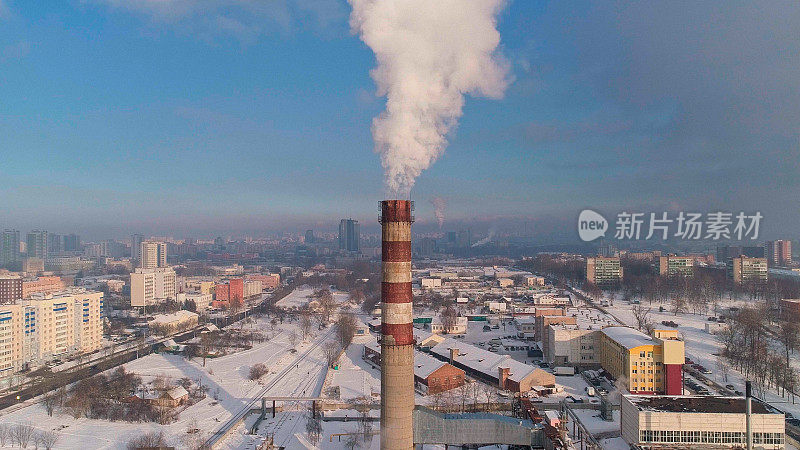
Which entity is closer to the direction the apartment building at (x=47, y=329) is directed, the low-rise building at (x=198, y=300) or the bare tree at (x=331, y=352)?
the bare tree

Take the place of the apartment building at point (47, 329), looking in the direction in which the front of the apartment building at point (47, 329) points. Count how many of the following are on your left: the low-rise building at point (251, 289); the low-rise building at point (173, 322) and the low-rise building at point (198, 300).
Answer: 3

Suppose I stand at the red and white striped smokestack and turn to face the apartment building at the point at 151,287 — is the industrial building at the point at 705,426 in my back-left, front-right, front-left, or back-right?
back-right

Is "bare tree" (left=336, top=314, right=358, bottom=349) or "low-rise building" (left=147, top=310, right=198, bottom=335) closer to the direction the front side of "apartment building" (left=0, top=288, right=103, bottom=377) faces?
the bare tree

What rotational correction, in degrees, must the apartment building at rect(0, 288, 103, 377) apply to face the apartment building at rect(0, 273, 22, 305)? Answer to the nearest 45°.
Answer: approximately 135° to its left

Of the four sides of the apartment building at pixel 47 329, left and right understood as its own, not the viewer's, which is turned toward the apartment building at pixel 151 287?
left

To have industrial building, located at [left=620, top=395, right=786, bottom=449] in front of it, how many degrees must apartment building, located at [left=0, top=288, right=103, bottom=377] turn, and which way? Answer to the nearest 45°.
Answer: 0° — it already faces it

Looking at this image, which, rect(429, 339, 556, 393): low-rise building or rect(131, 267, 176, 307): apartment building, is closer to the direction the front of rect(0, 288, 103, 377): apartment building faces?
the low-rise building

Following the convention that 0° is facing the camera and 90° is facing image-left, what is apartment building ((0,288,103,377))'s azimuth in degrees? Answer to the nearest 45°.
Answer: approximately 315°

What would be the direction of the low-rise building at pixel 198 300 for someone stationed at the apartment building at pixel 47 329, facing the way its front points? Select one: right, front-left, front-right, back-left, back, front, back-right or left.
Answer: left

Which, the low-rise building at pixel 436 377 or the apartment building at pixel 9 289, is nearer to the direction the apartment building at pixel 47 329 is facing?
the low-rise building

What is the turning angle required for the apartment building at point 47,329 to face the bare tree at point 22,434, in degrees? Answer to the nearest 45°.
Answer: approximately 45° to its right
